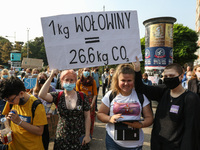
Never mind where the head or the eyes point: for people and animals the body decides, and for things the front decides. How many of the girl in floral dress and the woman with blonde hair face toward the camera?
2

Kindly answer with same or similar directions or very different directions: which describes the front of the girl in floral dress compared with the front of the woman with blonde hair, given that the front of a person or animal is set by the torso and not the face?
same or similar directions

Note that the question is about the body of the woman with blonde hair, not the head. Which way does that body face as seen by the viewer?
toward the camera

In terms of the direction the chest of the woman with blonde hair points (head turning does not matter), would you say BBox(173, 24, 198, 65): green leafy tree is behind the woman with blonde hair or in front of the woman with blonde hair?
behind

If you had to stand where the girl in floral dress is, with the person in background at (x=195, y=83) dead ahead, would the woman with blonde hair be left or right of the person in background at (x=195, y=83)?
right

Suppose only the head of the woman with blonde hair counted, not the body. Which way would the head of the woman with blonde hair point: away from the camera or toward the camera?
toward the camera

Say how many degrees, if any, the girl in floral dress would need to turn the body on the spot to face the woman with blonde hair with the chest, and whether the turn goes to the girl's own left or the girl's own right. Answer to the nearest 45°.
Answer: approximately 45° to the girl's own left

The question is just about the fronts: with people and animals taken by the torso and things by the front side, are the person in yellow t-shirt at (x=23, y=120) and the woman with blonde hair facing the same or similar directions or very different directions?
same or similar directions

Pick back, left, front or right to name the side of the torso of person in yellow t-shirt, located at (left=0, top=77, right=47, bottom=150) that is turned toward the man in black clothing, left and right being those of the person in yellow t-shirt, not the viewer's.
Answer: left

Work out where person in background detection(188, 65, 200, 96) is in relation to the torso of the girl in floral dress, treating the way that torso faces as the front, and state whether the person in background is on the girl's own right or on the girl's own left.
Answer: on the girl's own left
